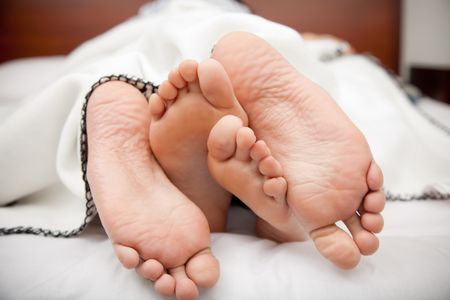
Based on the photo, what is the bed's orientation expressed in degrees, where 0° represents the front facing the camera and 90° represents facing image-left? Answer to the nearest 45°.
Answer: approximately 0°
